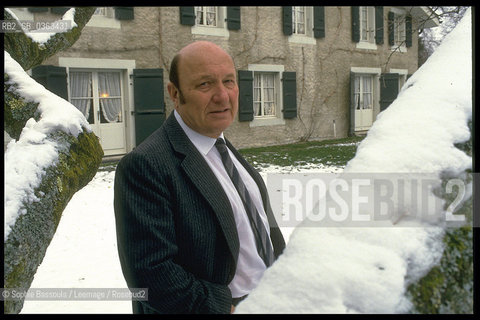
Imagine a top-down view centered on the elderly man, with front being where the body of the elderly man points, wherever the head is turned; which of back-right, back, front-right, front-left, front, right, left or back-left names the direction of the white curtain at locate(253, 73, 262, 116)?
back-left

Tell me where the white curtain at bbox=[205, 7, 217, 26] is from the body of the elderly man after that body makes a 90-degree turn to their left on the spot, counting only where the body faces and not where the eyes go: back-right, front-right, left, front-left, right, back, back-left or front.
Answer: front-left

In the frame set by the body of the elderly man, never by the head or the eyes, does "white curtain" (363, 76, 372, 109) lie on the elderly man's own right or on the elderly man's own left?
on the elderly man's own left

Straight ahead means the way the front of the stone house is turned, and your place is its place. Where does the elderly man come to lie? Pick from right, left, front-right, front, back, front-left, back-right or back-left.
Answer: front-right

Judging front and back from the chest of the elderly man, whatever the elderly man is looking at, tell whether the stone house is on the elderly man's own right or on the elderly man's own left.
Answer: on the elderly man's own left

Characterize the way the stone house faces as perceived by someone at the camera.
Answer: facing the viewer and to the right of the viewer

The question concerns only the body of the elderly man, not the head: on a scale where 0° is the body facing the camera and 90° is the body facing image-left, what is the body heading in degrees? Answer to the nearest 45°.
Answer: approximately 315°

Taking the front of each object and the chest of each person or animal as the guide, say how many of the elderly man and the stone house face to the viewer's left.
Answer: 0
